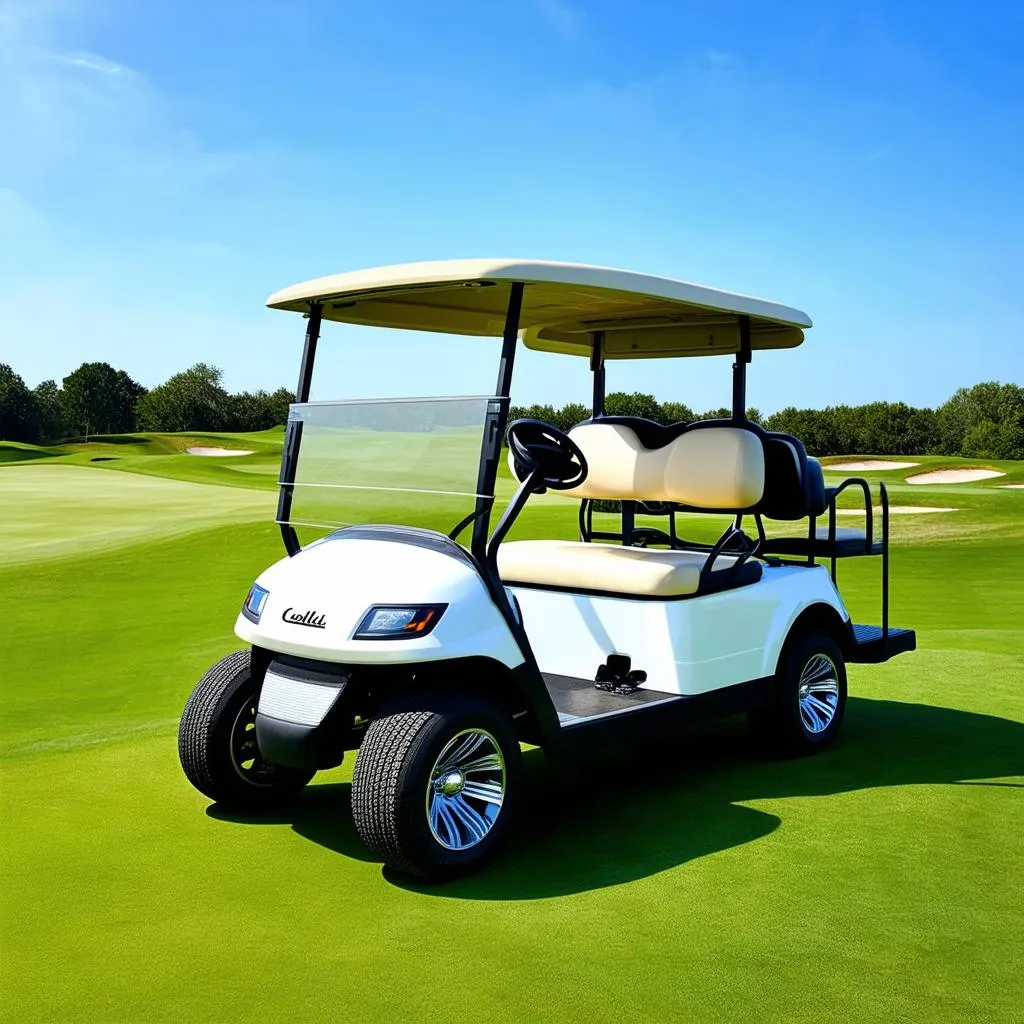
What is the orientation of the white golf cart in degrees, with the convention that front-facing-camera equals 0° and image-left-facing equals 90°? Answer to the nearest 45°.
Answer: approximately 45°

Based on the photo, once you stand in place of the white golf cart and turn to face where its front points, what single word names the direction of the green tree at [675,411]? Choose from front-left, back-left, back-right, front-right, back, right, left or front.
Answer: back-right

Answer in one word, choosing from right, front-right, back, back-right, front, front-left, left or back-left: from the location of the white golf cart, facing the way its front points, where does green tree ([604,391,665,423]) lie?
back-right
